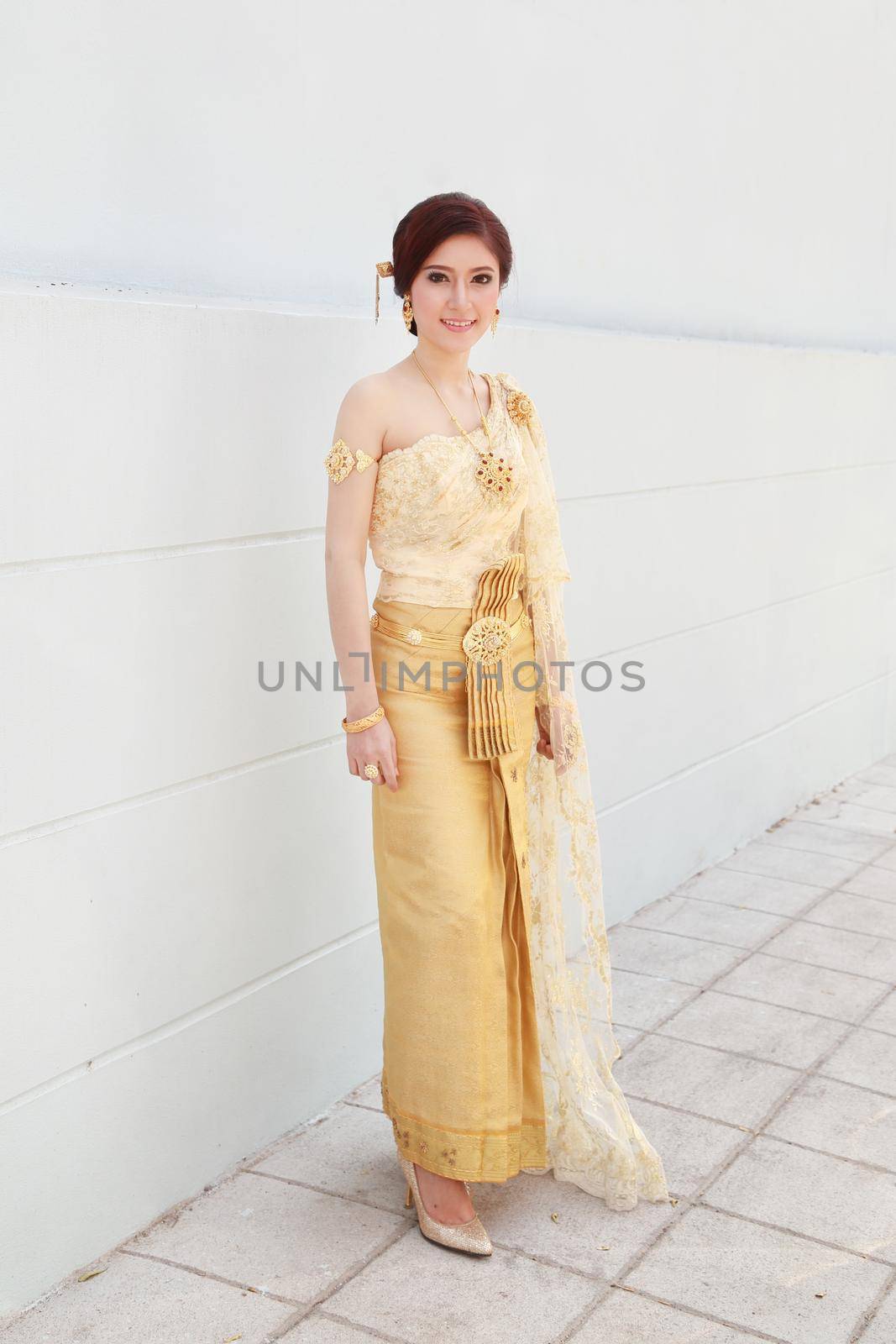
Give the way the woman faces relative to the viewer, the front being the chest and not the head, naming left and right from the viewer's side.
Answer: facing the viewer and to the right of the viewer

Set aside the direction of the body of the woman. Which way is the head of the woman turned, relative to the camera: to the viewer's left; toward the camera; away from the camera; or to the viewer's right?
toward the camera
